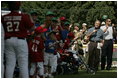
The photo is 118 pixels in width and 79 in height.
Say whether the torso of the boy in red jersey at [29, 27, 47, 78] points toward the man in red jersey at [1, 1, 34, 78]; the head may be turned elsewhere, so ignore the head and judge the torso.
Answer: no

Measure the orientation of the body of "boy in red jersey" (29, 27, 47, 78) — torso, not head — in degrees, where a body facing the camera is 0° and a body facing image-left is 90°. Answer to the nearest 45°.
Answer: approximately 225°
